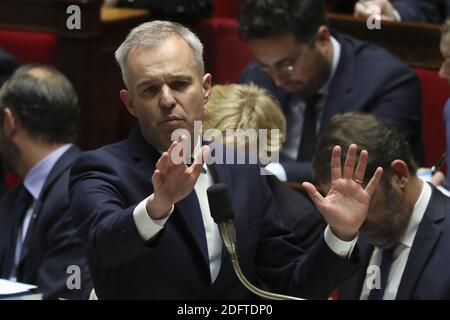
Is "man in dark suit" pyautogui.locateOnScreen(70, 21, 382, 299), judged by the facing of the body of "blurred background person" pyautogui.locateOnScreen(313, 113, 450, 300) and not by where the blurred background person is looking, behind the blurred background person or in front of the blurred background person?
in front

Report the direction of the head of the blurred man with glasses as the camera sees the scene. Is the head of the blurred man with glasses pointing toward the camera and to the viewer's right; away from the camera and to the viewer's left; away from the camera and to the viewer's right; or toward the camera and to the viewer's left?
toward the camera and to the viewer's left

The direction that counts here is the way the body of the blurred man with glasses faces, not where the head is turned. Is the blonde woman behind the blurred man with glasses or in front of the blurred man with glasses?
in front

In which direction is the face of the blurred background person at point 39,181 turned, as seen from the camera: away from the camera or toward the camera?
away from the camera

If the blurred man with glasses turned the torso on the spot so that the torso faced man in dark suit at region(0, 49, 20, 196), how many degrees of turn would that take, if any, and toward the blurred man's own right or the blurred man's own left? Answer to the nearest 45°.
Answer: approximately 45° to the blurred man's own right

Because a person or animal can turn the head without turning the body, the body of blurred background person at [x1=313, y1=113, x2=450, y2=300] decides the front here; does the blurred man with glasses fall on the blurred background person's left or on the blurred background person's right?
on the blurred background person's right

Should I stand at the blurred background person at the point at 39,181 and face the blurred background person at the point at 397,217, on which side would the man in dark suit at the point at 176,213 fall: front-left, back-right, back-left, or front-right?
front-right

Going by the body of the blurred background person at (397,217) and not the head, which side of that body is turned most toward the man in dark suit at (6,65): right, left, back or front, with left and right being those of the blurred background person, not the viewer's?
right

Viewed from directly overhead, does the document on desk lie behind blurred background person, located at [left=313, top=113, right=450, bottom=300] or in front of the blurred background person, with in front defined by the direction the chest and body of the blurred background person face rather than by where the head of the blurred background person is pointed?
in front

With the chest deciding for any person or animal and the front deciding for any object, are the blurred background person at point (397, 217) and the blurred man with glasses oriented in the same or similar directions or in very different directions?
same or similar directions

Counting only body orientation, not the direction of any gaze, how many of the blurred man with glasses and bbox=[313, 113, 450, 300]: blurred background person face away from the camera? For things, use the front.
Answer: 0

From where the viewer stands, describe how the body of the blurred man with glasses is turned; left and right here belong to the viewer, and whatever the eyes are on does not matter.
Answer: facing the viewer and to the left of the viewer
